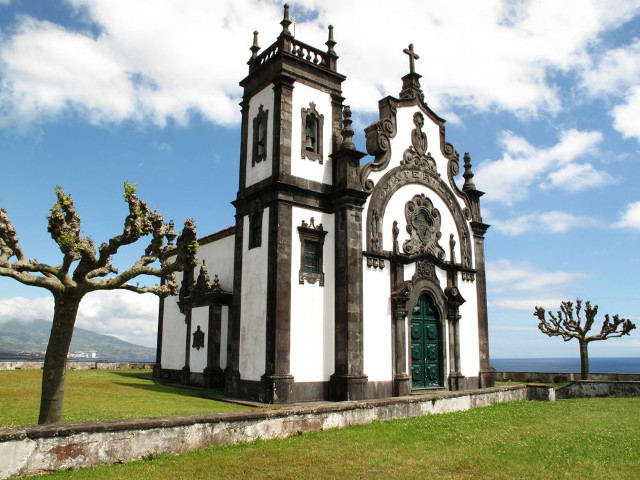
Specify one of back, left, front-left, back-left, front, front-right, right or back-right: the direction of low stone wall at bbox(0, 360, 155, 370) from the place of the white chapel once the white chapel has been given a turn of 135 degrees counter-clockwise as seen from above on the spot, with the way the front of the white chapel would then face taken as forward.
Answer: front-left

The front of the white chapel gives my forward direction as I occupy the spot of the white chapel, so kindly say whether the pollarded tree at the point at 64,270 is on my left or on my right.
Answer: on my right

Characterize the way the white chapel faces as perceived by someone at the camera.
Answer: facing the viewer and to the right of the viewer

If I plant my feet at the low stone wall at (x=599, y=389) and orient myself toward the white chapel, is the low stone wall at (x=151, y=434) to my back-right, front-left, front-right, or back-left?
front-left

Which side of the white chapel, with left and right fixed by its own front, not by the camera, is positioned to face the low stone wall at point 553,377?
left
